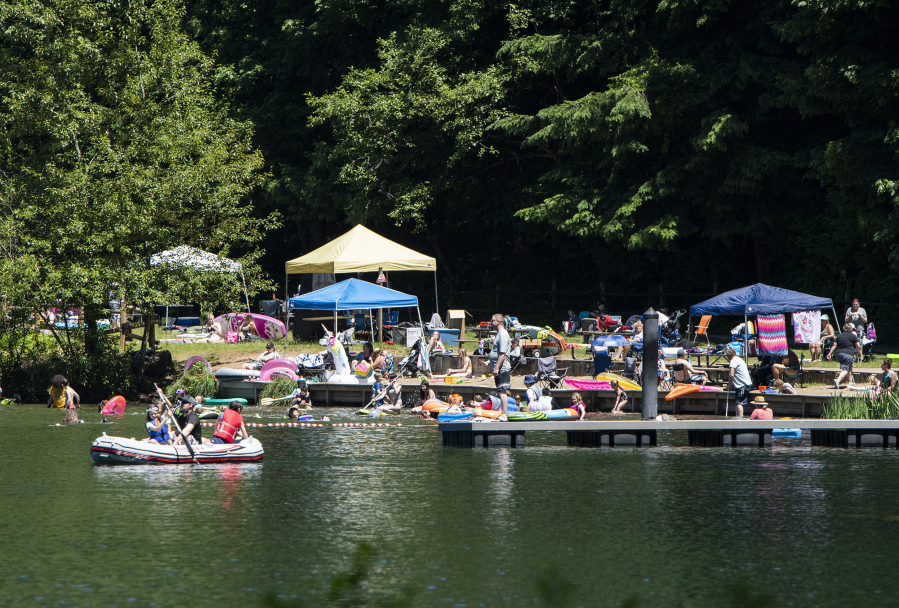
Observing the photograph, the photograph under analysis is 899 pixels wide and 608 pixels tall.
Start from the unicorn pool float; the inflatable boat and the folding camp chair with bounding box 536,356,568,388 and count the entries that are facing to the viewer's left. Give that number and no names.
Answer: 2

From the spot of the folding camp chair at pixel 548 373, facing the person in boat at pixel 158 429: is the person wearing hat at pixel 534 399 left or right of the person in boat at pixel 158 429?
left

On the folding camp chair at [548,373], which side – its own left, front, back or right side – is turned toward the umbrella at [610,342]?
left

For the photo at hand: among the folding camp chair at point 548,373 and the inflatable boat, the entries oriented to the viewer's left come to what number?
1

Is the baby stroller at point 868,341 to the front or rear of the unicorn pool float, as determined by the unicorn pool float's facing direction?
to the rear

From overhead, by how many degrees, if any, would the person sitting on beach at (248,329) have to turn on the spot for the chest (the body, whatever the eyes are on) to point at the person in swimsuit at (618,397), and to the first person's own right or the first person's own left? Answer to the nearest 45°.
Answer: approximately 90° to the first person's own left

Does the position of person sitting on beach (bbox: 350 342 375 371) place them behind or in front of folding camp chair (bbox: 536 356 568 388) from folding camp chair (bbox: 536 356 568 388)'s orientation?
behind

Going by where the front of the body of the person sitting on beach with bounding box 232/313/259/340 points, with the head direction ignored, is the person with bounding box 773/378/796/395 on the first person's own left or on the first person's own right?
on the first person's own left

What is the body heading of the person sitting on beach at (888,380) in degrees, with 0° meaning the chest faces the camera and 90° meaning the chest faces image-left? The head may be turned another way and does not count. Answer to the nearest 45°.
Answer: approximately 45°

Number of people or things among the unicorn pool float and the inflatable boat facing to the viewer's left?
2

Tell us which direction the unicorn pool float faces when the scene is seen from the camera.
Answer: facing to the left of the viewer
